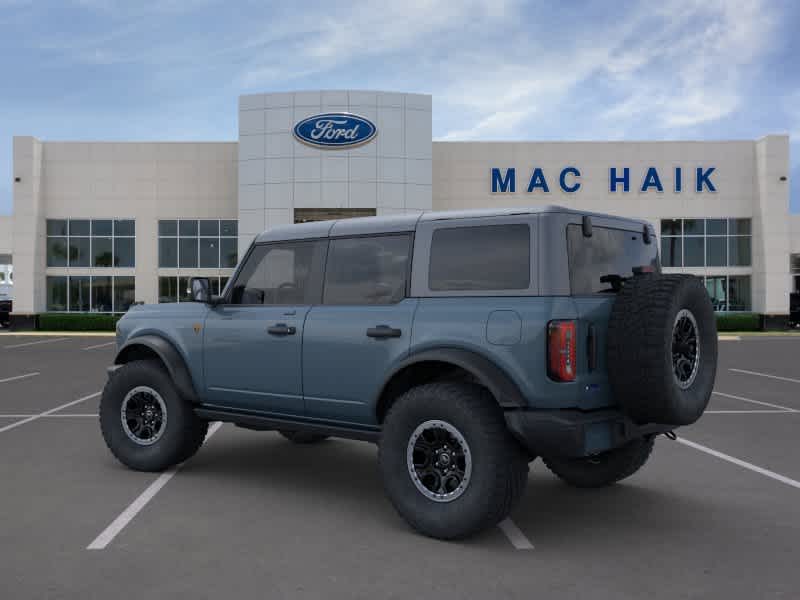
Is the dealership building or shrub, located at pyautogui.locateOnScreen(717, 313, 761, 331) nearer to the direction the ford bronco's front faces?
the dealership building

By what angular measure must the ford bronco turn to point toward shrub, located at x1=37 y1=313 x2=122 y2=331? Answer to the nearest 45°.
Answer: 0° — it already faces it

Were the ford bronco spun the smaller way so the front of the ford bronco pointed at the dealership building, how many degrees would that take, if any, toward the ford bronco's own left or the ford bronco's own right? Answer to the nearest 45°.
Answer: approximately 45° to the ford bronco's own right

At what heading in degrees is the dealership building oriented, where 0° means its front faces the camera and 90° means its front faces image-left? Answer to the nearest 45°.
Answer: approximately 0°

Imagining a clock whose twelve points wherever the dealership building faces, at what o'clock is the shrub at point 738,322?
The shrub is roughly at 9 o'clock from the dealership building.

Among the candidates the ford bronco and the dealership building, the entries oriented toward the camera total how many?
1

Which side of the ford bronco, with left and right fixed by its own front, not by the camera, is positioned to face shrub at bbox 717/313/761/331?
right

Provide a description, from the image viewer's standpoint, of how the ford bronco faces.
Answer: facing away from the viewer and to the left of the viewer
